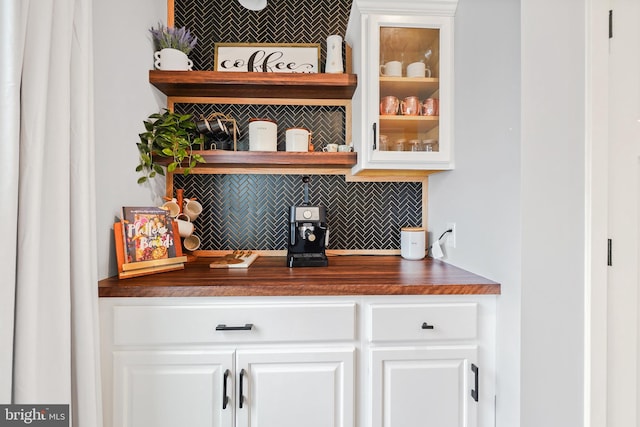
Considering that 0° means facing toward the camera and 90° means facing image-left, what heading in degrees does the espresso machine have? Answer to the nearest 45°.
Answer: approximately 0°

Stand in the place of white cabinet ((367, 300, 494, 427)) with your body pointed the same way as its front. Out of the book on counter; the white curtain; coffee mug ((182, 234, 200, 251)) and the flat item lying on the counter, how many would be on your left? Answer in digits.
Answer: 0

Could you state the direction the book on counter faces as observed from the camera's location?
facing the viewer and to the right of the viewer

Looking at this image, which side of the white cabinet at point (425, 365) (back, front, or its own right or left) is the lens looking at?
front

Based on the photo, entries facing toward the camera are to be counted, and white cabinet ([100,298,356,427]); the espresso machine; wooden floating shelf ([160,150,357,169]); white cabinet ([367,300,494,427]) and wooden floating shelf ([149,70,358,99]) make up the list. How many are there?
5

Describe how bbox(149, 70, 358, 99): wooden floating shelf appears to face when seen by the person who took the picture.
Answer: facing the viewer

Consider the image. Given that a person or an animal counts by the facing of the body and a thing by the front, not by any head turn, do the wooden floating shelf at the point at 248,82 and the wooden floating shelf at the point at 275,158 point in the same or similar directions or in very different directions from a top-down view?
same or similar directions

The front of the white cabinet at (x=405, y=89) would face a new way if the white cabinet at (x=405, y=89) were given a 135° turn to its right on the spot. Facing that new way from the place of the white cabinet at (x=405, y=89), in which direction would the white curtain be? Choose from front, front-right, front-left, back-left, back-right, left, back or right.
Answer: left

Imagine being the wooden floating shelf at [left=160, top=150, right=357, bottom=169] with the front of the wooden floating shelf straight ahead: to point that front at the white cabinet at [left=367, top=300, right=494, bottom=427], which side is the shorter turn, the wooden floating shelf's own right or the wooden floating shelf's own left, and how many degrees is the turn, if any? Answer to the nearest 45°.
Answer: approximately 45° to the wooden floating shelf's own left

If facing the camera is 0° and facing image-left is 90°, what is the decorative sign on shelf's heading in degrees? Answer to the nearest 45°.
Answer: approximately 0°

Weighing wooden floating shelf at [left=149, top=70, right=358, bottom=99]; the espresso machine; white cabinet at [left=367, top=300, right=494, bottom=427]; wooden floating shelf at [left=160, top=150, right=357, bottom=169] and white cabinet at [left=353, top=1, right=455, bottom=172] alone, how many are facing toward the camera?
5

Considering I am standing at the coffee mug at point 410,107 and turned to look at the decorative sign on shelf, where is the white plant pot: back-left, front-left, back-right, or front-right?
front-left
